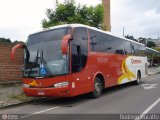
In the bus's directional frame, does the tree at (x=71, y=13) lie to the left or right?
on its right

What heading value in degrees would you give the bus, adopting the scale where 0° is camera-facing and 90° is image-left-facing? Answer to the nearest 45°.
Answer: approximately 45°
